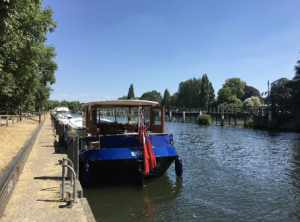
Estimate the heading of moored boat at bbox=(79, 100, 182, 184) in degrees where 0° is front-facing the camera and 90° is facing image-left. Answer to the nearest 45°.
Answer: approximately 180°
